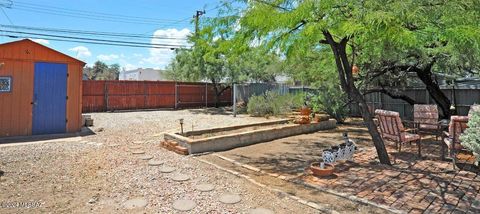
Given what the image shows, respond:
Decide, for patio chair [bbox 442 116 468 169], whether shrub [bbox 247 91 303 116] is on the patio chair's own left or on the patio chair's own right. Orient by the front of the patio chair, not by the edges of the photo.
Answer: on the patio chair's own right

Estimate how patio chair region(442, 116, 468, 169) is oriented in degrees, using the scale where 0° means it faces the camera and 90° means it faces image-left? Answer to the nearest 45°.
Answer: approximately 45°

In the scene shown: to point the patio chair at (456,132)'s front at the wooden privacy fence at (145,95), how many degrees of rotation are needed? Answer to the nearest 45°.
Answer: approximately 45° to its right

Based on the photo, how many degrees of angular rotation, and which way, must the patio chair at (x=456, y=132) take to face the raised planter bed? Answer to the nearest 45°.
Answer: approximately 45° to its right

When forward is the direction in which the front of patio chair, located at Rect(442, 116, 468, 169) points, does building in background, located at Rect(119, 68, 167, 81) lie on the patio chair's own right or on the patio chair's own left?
on the patio chair's own right

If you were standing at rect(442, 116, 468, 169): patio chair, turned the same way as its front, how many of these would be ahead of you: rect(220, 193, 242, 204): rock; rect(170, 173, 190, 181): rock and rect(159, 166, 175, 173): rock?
3

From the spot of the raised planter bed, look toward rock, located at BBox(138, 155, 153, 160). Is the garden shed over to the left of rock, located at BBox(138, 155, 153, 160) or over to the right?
right

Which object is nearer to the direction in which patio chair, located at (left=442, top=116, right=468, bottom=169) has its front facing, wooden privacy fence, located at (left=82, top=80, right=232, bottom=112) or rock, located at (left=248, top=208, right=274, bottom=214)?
the rock

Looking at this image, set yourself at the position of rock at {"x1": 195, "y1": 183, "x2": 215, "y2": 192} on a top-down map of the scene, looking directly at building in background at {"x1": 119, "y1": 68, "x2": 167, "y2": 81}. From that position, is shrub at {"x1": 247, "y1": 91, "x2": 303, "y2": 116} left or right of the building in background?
right

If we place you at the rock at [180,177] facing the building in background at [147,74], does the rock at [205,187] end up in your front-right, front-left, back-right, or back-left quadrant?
back-right

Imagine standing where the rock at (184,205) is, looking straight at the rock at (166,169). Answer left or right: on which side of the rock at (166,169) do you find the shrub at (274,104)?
right

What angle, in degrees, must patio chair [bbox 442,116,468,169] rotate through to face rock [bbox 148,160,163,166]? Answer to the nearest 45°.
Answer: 0° — it already faces it
